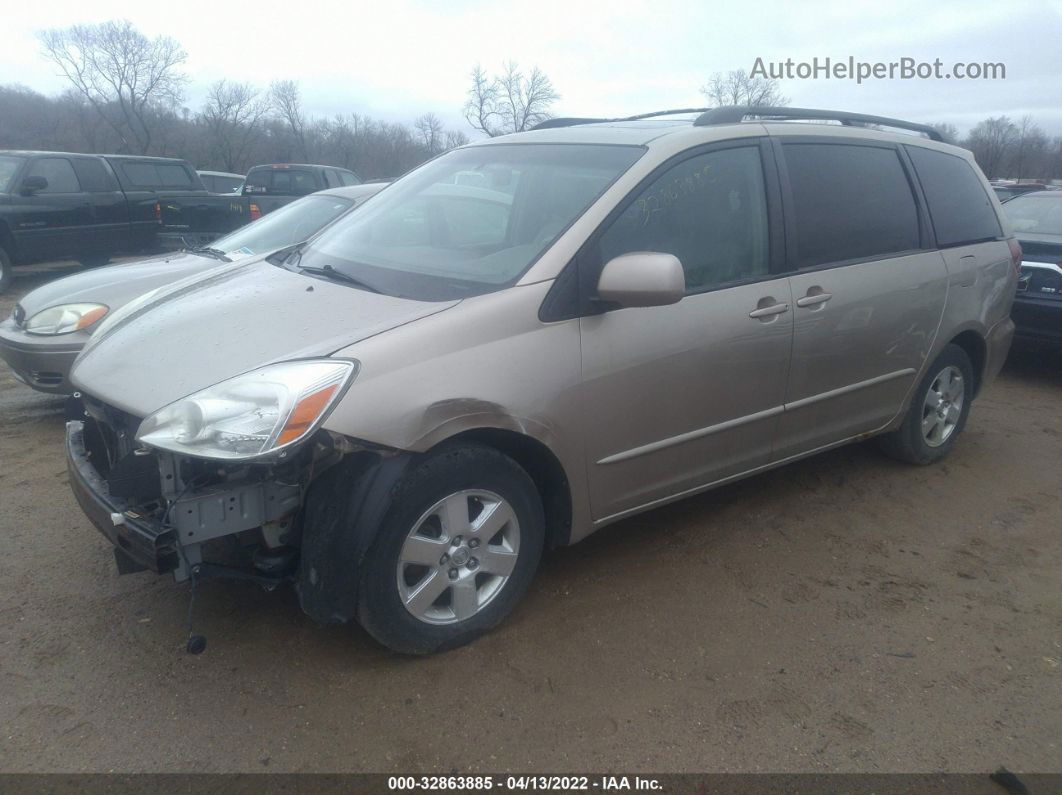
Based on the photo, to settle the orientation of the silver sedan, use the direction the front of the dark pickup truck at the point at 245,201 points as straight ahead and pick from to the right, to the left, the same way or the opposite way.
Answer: the opposite way

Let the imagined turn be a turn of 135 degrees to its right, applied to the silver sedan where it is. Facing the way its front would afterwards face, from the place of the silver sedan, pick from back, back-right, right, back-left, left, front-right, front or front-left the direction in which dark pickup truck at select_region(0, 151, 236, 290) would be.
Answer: front

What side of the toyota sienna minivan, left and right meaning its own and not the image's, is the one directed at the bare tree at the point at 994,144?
back

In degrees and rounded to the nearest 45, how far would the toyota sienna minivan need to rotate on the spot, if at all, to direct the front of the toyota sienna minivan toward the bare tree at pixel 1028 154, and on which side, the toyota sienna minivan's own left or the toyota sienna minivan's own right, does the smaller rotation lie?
approximately 180°

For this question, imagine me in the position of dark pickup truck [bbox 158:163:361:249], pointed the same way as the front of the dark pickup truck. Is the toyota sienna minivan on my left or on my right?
on my right

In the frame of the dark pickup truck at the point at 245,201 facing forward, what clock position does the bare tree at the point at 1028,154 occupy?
The bare tree is roughly at 1 o'clock from the dark pickup truck.

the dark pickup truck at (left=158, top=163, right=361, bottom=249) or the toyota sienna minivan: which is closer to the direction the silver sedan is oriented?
the toyota sienna minivan

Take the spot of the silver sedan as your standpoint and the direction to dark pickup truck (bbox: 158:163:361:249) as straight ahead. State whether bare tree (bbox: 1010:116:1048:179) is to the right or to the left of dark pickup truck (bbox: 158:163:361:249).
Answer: right

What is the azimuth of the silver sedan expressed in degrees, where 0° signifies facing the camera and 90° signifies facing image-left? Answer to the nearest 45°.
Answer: approximately 45°

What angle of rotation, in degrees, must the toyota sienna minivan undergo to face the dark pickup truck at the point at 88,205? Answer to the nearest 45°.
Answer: approximately 90° to its right

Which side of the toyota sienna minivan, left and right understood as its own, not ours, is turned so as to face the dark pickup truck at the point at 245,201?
right

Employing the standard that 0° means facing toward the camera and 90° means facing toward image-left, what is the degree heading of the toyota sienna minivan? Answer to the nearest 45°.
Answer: approximately 45°

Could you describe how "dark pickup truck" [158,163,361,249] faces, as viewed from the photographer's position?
facing away from the viewer and to the right of the viewer
